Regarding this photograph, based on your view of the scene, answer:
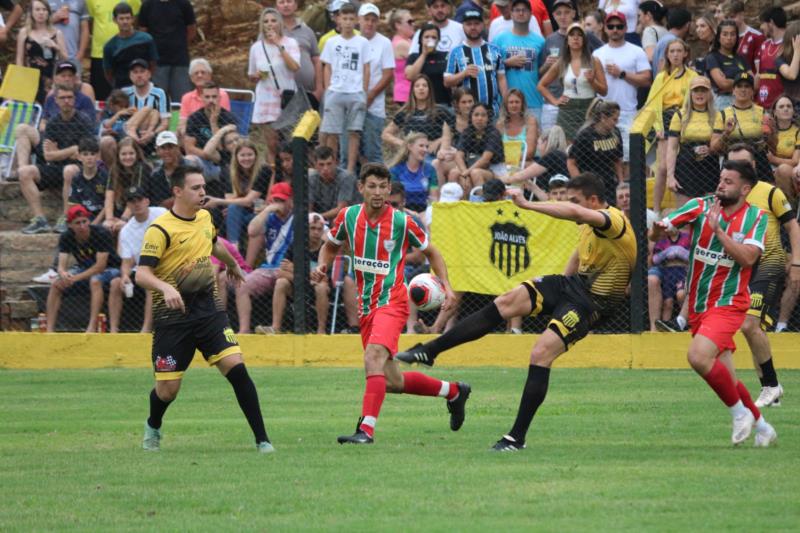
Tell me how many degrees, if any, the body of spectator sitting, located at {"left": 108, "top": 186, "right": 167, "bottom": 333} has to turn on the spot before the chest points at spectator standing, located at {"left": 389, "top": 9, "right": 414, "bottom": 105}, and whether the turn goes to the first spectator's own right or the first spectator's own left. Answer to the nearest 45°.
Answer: approximately 135° to the first spectator's own left

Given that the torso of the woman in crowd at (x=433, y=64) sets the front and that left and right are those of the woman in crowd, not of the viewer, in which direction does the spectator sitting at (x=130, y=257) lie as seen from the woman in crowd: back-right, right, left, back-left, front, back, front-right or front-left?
front-right

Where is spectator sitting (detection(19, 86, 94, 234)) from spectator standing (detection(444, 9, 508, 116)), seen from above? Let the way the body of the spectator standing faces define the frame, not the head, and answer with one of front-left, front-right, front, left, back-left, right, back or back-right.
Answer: right

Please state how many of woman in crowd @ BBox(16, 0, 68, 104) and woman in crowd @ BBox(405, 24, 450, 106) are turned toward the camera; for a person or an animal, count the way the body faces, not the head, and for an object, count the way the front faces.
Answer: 2

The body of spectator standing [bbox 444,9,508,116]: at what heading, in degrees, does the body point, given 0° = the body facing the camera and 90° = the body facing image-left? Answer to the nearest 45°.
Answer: approximately 0°

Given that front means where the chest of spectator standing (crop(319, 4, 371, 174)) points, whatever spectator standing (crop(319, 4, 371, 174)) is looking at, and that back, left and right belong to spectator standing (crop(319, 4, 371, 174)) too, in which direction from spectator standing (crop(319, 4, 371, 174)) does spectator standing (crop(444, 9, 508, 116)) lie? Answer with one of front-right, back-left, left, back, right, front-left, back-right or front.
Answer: left
